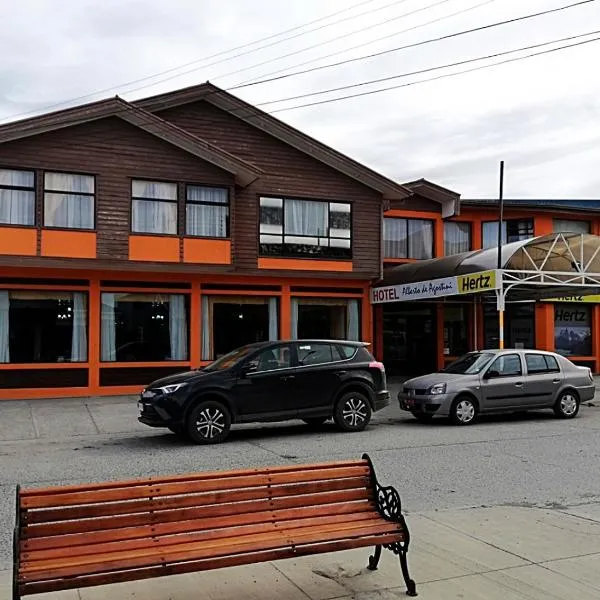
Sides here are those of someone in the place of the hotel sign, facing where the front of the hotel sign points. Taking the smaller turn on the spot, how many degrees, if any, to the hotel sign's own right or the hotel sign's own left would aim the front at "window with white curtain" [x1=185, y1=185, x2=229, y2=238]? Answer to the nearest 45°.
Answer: approximately 45° to the hotel sign's own right

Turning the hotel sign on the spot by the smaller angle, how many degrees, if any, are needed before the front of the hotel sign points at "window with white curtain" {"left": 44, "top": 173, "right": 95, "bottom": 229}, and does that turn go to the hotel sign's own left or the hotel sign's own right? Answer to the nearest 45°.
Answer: approximately 45° to the hotel sign's own right

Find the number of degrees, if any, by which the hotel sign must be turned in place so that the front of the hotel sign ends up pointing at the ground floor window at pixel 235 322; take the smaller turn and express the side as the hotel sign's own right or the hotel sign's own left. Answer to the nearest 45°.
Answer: approximately 45° to the hotel sign's own right

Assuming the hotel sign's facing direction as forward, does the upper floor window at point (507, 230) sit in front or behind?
behind

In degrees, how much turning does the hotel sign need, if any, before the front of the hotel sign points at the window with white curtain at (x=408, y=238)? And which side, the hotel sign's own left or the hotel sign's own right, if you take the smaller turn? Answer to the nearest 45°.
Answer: approximately 135° to the hotel sign's own right

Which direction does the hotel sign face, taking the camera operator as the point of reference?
facing the viewer and to the left of the viewer

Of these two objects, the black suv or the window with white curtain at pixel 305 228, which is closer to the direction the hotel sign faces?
the black suv

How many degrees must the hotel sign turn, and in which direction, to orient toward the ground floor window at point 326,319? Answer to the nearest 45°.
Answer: approximately 90° to its right

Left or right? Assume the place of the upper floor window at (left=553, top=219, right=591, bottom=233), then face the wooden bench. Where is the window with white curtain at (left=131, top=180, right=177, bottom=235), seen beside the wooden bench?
right

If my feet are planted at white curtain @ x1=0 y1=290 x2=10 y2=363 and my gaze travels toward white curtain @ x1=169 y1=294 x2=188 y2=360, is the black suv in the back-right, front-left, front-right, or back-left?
front-right

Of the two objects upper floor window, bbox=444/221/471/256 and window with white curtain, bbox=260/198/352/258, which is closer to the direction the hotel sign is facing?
the window with white curtain

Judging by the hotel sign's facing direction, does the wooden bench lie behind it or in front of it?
in front

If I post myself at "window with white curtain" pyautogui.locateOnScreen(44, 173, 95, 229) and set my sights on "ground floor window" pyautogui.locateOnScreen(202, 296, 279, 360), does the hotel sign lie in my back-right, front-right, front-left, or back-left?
front-right

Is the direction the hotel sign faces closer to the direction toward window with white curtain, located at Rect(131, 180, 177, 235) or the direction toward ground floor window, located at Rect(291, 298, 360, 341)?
the window with white curtain
